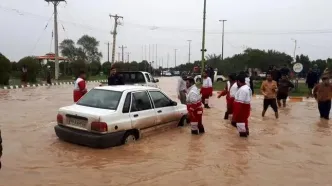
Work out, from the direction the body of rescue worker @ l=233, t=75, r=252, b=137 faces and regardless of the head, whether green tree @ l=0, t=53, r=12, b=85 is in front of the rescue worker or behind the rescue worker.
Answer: in front

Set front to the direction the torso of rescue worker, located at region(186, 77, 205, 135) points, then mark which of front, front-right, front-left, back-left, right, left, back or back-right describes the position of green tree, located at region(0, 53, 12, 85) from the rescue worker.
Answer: front-right

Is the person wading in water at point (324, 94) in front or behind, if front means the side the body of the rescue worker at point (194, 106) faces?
behind

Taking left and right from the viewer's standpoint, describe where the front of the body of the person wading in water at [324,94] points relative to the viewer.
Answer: facing the viewer

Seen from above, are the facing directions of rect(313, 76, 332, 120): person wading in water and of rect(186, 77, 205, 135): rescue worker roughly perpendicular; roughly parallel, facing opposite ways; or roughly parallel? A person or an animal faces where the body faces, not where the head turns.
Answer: roughly perpendicular

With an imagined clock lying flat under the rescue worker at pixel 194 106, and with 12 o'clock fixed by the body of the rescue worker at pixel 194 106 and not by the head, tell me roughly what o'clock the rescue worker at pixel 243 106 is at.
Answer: the rescue worker at pixel 243 106 is roughly at 6 o'clock from the rescue worker at pixel 194 106.

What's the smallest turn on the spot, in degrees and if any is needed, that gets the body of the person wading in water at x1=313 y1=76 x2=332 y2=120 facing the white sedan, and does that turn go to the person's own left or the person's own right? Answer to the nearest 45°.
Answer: approximately 45° to the person's own right

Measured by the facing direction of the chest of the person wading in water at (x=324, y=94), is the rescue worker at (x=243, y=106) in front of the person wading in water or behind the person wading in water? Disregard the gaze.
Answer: in front

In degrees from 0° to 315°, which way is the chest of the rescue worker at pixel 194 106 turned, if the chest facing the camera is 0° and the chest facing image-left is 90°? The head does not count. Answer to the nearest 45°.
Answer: approximately 90°
